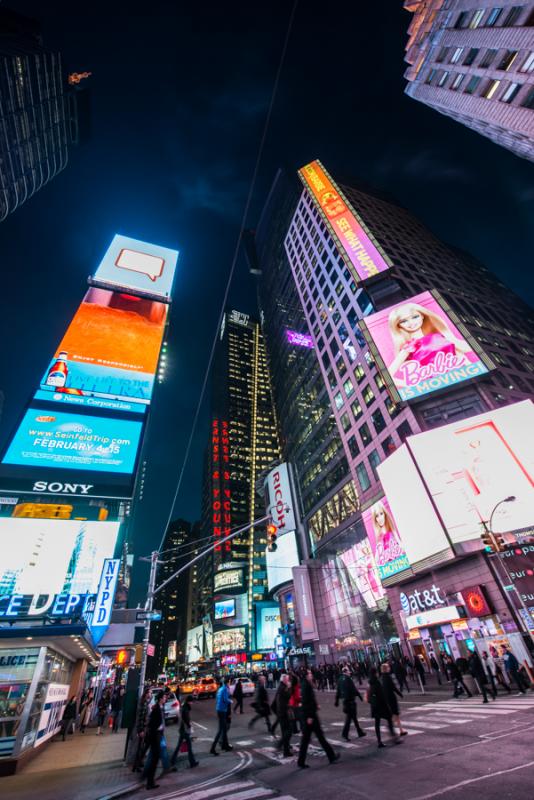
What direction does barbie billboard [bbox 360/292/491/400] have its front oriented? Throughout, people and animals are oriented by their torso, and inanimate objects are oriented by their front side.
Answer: toward the camera

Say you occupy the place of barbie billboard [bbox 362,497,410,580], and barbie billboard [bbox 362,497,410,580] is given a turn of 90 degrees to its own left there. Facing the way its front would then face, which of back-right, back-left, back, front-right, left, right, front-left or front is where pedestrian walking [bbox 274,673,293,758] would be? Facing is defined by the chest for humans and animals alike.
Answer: front-right

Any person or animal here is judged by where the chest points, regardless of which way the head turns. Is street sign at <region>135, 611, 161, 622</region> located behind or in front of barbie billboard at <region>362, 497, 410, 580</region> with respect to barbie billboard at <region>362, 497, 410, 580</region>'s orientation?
in front

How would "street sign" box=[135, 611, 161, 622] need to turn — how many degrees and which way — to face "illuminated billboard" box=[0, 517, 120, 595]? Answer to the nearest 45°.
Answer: approximately 135° to its right

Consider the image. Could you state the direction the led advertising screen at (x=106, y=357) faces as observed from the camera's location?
facing the viewer

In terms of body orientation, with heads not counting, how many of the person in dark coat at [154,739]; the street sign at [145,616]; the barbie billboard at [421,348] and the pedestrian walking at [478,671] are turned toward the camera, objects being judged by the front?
2

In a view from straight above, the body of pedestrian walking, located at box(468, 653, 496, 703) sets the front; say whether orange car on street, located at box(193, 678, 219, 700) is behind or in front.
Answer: in front

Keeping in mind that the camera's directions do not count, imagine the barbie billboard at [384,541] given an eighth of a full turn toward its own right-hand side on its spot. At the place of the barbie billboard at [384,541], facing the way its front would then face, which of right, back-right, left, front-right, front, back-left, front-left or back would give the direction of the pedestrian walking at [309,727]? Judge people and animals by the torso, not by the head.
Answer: left
